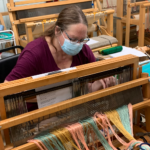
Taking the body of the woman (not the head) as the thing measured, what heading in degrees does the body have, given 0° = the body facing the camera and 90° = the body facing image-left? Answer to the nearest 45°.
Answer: approximately 315°

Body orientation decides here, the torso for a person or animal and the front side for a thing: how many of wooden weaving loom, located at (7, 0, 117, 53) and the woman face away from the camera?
0

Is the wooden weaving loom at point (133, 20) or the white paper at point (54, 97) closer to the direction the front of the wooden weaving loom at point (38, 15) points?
the white paper

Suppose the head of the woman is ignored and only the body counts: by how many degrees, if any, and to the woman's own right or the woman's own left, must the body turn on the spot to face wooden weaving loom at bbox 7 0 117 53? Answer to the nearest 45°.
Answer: approximately 135° to the woman's own left

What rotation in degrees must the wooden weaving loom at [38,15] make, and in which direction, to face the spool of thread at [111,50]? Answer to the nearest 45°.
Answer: approximately 45° to its left

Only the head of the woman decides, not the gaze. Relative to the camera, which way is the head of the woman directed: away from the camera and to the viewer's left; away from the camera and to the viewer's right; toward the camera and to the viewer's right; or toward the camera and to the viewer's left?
toward the camera and to the viewer's right

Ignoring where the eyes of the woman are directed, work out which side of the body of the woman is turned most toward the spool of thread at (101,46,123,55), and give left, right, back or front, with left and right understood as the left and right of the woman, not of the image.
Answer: left

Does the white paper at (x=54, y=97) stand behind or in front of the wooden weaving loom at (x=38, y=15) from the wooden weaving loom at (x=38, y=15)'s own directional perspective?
in front
